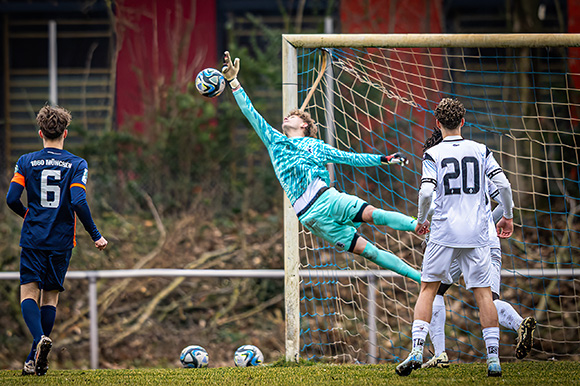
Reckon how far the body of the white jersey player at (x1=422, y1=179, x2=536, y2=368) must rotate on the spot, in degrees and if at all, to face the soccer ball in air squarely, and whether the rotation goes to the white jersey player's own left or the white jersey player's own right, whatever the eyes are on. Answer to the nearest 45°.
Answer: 0° — they already face it

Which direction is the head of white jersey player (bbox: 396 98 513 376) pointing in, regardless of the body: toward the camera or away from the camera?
away from the camera

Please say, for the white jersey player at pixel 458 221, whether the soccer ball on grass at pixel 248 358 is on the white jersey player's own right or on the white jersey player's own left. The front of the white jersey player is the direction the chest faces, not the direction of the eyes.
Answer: on the white jersey player's own left

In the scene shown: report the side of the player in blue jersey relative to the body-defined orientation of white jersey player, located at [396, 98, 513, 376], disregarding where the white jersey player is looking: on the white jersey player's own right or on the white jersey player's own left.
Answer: on the white jersey player's own left

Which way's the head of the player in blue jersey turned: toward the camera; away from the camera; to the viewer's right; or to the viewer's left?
away from the camera

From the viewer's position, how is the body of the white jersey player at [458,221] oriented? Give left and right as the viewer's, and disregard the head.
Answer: facing away from the viewer

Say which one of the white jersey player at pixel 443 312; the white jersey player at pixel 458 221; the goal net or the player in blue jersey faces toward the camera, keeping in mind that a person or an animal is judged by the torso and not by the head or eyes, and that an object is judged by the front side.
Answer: the goal net

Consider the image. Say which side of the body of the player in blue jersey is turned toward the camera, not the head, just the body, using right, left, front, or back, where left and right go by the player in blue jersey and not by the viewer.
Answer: back
